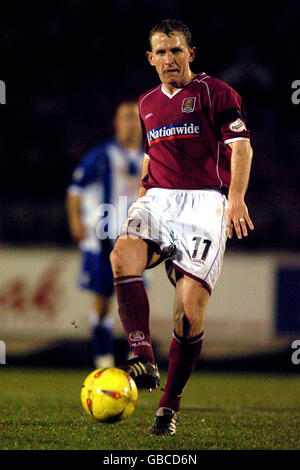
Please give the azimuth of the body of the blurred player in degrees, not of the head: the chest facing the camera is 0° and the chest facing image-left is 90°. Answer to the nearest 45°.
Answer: approximately 315°

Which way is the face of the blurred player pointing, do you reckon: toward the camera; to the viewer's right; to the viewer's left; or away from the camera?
toward the camera

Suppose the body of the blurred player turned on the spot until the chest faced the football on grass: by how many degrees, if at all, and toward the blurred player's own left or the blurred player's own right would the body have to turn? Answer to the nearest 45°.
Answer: approximately 45° to the blurred player's own right
